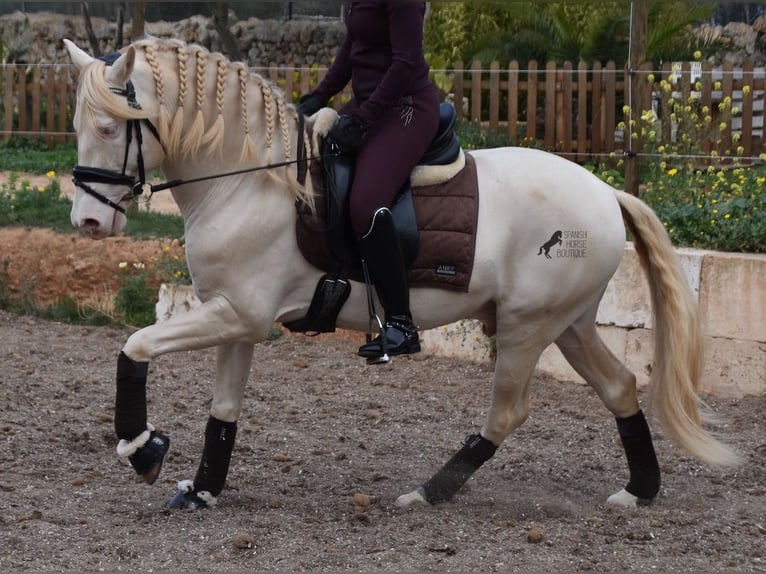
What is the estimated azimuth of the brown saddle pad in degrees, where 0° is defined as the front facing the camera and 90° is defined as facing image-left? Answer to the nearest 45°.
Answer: approximately 90°

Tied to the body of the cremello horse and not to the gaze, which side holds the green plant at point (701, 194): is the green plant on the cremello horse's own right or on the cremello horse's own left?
on the cremello horse's own right

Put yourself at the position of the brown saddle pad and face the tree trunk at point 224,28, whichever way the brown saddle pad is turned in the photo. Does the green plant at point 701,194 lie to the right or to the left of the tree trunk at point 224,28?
right

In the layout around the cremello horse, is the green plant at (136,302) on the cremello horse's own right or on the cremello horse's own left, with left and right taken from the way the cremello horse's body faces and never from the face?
on the cremello horse's own right

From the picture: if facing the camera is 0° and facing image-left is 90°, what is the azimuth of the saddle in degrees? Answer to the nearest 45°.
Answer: approximately 90°

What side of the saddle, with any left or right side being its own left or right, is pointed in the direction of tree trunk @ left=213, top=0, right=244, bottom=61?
right

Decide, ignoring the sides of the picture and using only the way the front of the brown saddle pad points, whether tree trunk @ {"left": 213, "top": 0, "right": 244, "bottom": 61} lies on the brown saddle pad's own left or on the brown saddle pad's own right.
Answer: on the brown saddle pad's own right

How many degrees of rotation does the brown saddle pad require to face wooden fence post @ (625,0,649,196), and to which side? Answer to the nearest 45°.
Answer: approximately 90° to its right

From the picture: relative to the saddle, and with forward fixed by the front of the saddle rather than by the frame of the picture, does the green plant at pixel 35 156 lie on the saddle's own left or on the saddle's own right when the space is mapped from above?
on the saddle's own right

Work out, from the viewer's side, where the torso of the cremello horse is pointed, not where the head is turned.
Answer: to the viewer's left

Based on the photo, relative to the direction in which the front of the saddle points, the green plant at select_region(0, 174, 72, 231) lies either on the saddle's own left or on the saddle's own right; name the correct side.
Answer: on the saddle's own right
